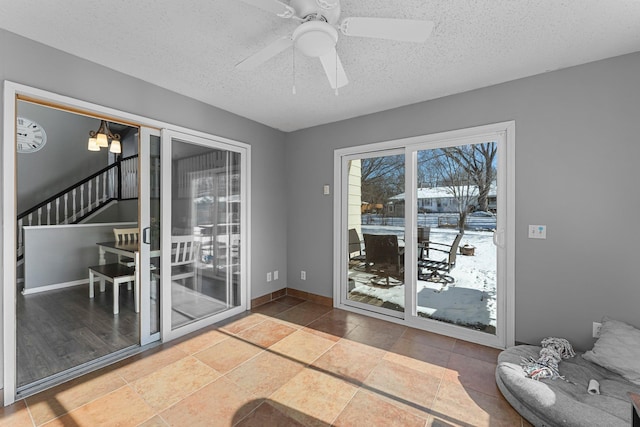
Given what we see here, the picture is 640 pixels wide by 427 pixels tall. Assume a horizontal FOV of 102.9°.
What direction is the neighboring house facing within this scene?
toward the camera

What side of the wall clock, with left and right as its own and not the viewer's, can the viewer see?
front

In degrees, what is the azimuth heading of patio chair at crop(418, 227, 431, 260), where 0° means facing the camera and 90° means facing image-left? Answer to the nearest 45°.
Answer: approximately 45°

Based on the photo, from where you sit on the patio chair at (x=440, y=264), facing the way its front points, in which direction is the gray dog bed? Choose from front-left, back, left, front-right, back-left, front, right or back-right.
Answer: back-left

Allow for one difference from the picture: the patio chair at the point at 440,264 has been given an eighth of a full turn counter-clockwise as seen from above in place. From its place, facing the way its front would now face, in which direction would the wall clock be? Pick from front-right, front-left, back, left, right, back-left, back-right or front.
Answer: front-right

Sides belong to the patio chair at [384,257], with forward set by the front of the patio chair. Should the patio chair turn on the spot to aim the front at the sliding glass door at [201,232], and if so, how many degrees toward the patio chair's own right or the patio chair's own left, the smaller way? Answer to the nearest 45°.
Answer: approximately 135° to the patio chair's own left

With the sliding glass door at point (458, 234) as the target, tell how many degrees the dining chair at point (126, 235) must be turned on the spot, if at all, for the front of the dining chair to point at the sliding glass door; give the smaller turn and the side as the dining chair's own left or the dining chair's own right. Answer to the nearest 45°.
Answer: approximately 45° to the dining chair's own left
